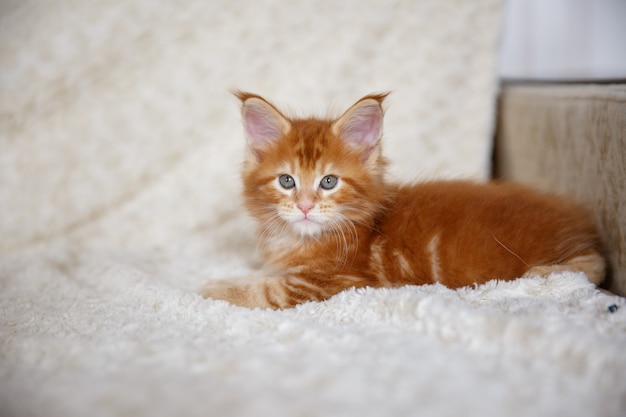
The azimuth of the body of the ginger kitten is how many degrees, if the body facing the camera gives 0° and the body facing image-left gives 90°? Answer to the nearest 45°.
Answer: approximately 90°
